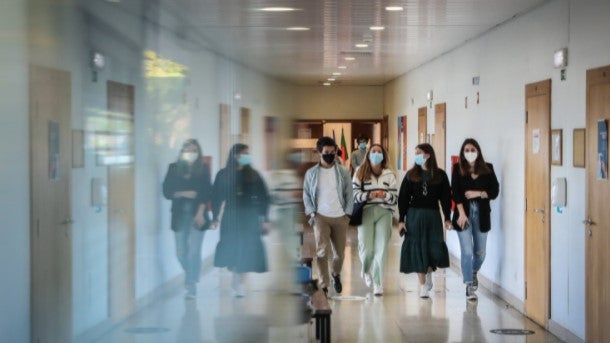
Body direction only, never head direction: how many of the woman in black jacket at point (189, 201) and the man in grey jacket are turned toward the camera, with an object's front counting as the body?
2

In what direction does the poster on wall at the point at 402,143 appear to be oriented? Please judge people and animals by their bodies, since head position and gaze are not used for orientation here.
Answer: to the viewer's left

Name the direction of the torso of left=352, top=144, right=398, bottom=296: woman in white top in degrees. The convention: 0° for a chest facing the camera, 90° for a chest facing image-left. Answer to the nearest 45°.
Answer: approximately 0°

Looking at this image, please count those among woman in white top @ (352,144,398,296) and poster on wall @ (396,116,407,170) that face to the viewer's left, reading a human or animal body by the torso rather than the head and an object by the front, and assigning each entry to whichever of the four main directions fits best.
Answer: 1
